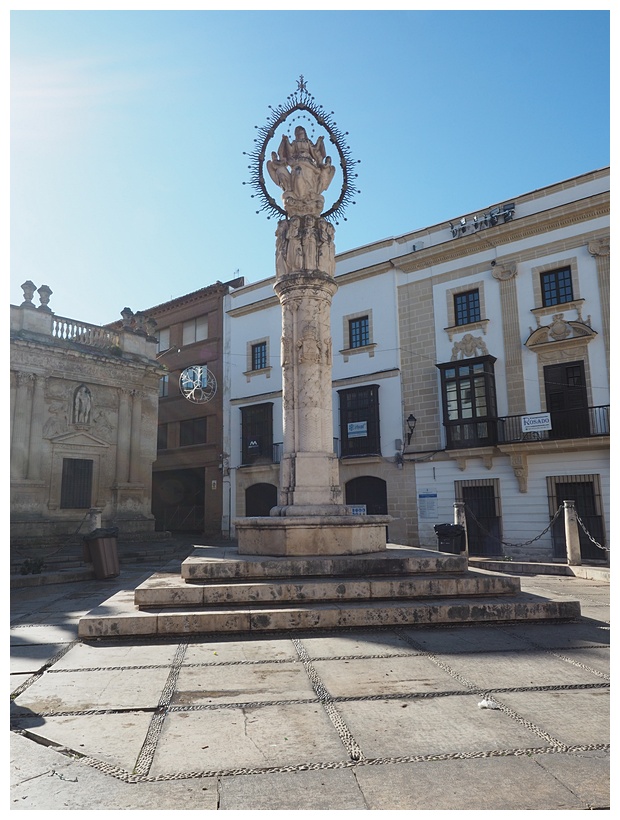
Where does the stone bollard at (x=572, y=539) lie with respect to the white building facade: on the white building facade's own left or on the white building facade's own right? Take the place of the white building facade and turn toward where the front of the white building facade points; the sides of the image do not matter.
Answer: on the white building facade's own left

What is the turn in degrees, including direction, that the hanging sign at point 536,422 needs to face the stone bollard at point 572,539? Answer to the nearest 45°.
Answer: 0° — it already faces it

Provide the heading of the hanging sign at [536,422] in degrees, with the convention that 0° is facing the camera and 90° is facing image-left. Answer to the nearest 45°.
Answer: approximately 0°

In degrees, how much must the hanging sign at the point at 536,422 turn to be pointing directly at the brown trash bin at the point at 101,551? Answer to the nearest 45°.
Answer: approximately 45° to its right

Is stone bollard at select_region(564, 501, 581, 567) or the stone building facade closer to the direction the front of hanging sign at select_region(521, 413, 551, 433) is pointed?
the stone bollard

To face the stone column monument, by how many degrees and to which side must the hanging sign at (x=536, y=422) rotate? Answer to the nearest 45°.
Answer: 0° — it already faces it

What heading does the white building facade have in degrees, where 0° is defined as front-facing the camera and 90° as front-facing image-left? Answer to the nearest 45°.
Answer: approximately 45°
